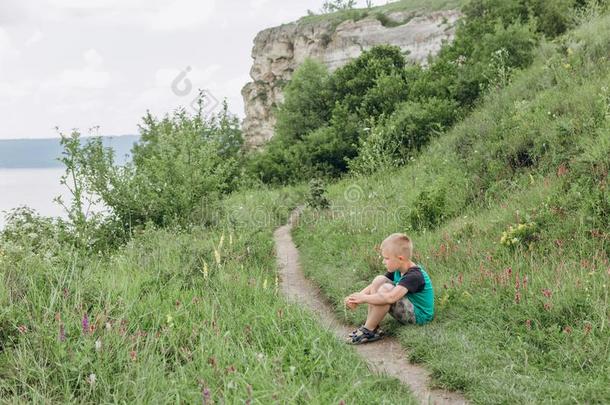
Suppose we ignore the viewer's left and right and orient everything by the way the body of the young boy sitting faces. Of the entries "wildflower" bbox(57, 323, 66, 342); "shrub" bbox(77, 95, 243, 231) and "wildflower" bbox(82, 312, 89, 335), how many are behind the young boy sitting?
0

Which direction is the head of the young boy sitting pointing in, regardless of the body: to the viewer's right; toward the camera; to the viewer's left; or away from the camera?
to the viewer's left

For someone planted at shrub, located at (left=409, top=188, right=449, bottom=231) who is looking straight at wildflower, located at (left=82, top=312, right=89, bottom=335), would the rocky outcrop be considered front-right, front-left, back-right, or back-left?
back-right

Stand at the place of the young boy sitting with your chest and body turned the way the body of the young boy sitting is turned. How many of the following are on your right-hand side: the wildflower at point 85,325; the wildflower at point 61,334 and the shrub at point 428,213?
1

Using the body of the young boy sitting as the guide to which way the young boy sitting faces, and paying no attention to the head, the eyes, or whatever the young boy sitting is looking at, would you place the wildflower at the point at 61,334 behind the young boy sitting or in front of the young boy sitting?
in front

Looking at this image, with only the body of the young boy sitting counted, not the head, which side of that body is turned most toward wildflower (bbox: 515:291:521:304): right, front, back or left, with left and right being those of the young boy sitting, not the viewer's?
back

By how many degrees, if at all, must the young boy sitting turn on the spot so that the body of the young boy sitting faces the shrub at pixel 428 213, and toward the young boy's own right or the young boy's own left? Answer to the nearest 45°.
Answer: approximately 90° to the young boy's own right

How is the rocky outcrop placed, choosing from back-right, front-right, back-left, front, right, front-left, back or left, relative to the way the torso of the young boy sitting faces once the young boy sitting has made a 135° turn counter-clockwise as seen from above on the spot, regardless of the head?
back-left

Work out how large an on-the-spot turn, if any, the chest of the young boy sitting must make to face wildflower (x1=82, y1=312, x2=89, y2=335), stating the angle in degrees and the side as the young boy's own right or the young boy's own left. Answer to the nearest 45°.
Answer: approximately 45° to the young boy's own left

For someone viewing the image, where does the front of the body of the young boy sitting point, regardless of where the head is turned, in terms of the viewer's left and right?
facing to the left of the viewer
